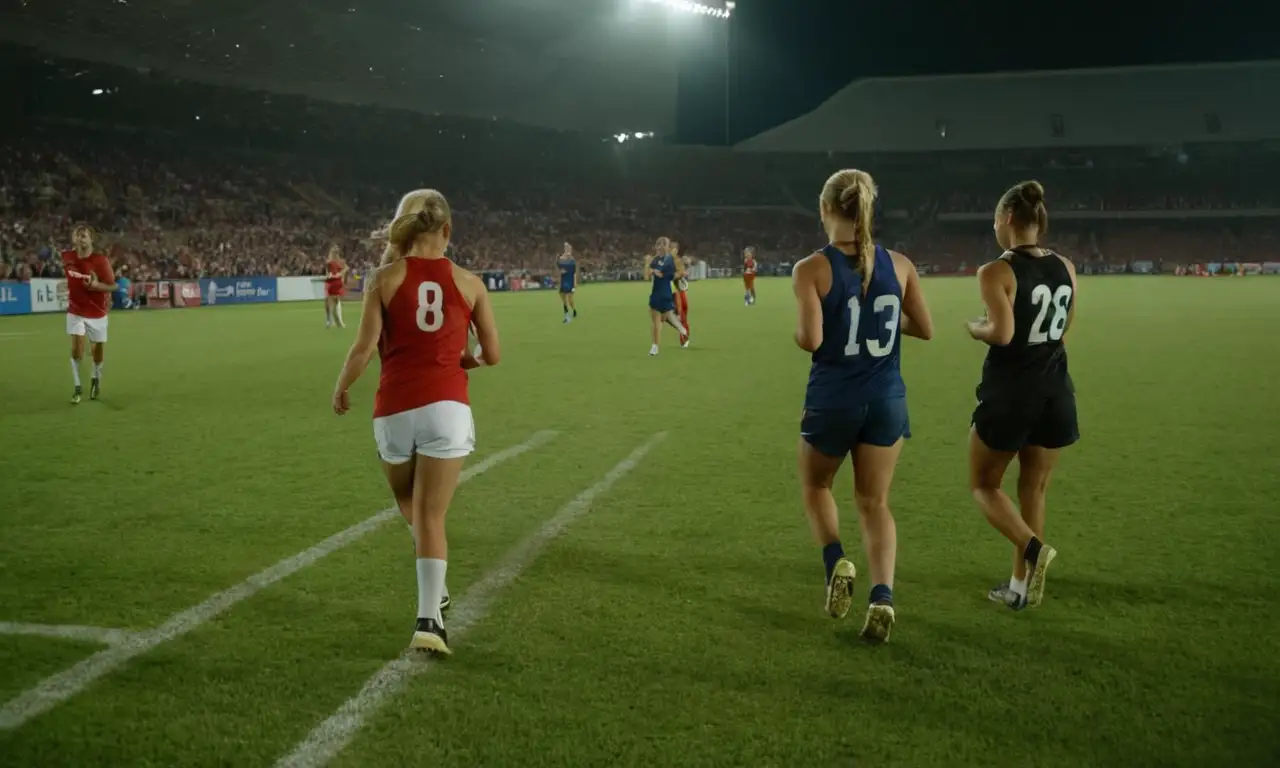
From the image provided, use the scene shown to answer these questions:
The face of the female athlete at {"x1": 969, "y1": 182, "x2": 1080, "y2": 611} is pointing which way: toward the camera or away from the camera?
away from the camera

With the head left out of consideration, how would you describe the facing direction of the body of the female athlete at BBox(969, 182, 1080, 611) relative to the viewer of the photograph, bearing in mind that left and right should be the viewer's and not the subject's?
facing away from the viewer and to the left of the viewer

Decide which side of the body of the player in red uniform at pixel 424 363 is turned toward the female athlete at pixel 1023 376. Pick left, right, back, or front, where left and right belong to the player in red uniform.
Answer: right

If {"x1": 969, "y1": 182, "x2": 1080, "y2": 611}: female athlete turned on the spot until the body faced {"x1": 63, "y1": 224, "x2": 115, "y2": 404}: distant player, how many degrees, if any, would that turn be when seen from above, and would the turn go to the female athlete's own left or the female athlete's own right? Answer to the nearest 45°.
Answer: approximately 45° to the female athlete's own left

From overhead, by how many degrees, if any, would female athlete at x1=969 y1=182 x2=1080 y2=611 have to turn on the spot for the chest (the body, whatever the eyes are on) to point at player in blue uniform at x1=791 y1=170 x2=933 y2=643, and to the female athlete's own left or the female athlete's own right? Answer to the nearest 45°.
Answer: approximately 90° to the female athlete's own left

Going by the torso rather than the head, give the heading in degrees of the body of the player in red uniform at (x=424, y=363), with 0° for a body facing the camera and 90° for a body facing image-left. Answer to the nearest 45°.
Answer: approximately 180°

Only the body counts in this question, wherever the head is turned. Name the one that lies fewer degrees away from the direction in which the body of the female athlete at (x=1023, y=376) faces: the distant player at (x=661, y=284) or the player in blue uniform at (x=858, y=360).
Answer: the distant player

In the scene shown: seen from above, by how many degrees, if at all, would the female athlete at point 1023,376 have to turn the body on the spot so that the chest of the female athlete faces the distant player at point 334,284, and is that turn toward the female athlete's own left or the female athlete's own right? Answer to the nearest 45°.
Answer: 0° — they already face them

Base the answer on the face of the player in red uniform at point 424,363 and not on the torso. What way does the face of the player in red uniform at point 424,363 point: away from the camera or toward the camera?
away from the camera

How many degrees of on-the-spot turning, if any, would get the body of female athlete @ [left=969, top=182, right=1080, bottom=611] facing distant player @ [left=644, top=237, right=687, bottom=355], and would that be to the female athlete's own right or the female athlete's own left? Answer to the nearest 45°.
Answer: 0° — they already face them
